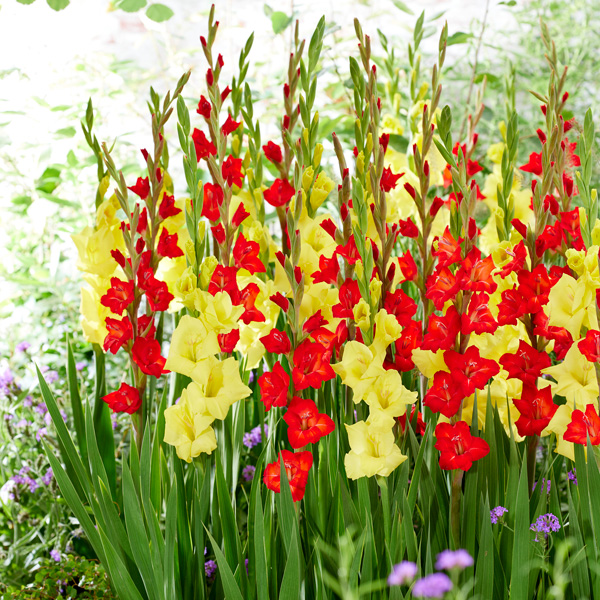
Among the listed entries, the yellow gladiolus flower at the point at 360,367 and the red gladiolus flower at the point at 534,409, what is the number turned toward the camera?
2

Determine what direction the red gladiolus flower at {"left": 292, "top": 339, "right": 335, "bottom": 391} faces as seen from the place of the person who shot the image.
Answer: facing the viewer

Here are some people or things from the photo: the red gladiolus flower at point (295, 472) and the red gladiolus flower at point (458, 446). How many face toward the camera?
2

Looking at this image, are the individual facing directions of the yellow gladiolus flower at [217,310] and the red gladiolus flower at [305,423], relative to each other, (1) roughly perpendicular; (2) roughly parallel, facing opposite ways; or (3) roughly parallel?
roughly parallel

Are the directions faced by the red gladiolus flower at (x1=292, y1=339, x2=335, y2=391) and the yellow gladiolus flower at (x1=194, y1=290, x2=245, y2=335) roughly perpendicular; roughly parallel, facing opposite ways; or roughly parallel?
roughly parallel

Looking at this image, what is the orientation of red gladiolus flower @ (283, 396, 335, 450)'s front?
toward the camera

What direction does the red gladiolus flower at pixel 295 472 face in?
toward the camera

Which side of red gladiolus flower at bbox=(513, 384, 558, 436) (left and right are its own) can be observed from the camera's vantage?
front

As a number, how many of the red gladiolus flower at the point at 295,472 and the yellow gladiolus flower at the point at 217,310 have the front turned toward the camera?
2

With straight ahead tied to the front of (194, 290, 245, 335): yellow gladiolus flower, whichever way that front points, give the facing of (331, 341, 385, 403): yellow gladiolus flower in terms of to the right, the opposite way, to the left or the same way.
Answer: the same way

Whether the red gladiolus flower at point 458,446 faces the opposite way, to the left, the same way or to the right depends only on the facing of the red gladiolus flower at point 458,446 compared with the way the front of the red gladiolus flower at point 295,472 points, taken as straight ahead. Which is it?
the same way

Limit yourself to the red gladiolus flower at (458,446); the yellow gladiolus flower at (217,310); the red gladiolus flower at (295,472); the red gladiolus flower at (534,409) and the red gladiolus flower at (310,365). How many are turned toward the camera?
5

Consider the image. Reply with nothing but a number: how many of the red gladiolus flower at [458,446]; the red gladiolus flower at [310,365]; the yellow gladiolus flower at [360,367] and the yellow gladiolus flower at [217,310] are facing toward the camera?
4

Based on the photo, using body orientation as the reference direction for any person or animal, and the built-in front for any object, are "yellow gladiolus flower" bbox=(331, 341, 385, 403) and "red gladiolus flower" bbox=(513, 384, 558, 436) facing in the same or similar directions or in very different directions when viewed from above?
same or similar directions
